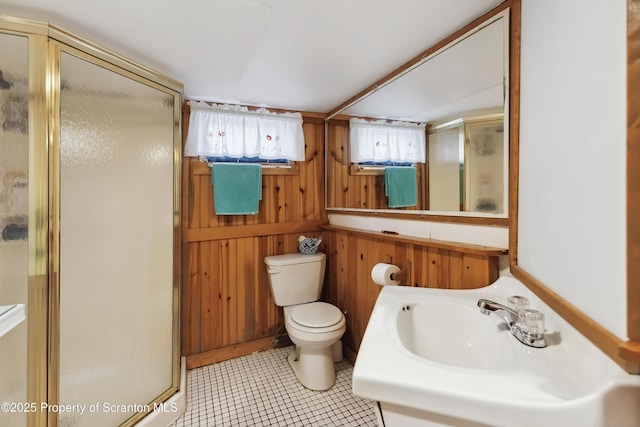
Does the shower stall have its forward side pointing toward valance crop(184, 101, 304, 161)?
no

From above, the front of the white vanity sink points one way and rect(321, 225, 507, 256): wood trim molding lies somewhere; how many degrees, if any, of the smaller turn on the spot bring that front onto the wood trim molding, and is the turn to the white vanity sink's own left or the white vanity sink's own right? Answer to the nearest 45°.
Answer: approximately 90° to the white vanity sink's own right

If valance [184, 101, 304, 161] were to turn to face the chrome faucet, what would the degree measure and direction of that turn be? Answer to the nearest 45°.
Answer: approximately 45° to its left

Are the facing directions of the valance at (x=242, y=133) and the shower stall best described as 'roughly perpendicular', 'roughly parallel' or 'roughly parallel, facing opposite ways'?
roughly perpendicular

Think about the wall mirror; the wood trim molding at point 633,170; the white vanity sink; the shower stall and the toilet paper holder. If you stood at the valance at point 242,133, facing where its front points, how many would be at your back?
0

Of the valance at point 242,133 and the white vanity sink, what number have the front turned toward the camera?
1

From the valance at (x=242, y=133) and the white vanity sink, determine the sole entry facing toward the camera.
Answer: the valance

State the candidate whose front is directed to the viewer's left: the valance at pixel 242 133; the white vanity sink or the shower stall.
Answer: the white vanity sink

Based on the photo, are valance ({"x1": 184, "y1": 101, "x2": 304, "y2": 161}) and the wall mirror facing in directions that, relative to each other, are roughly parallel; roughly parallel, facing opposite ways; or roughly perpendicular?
roughly perpendicular

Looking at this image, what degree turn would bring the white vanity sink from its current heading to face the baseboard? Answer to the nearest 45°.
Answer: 0° — it already faces it

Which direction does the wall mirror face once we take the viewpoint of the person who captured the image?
facing the viewer and to the left of the viewer

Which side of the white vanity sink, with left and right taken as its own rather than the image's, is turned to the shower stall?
front

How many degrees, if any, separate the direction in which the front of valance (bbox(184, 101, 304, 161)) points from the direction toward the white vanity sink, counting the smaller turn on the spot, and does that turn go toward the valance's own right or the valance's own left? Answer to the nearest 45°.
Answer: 0° — it already faces it

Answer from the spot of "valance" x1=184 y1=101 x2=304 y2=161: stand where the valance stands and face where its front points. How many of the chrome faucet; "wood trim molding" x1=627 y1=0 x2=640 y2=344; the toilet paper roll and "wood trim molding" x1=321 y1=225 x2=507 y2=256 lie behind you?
0

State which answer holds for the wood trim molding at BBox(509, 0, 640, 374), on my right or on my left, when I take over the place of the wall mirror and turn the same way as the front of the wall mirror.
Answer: on my left

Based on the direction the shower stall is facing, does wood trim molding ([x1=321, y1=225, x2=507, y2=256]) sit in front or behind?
in front

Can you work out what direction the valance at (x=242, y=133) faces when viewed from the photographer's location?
facing the viewer

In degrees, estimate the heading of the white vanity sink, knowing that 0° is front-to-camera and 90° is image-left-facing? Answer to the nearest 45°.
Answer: approximately 90°

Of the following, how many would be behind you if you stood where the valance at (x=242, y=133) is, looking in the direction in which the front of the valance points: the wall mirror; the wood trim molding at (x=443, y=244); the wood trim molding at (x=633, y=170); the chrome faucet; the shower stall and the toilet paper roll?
0

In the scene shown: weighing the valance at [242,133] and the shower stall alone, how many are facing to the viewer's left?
0

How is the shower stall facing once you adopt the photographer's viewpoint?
facing the viewer and to the right of the viewer
